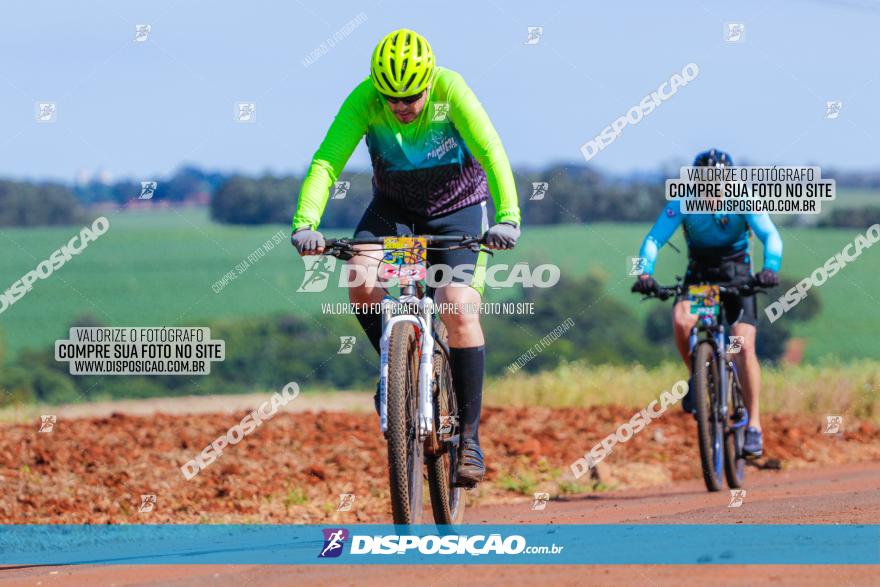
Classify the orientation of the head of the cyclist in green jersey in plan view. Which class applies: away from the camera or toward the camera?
toward the camera

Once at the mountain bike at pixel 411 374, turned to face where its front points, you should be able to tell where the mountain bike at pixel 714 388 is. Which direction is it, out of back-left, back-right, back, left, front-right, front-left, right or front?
back-left

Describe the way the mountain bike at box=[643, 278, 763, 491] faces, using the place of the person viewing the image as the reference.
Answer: facing the viewer

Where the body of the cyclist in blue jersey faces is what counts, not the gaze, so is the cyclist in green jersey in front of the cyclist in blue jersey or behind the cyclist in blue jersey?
in front

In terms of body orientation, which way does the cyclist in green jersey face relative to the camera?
toward the camera

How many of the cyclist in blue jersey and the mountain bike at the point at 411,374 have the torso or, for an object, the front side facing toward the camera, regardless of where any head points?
2

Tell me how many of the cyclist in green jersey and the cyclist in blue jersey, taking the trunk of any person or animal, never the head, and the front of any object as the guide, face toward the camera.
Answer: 2

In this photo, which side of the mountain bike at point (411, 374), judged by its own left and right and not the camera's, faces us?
front

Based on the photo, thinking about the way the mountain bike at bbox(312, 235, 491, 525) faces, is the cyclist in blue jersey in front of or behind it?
behind

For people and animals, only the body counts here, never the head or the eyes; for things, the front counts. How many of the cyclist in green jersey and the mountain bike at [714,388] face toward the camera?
2

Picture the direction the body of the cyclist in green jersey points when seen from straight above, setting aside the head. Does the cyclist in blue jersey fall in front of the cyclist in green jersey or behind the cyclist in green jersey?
behind
